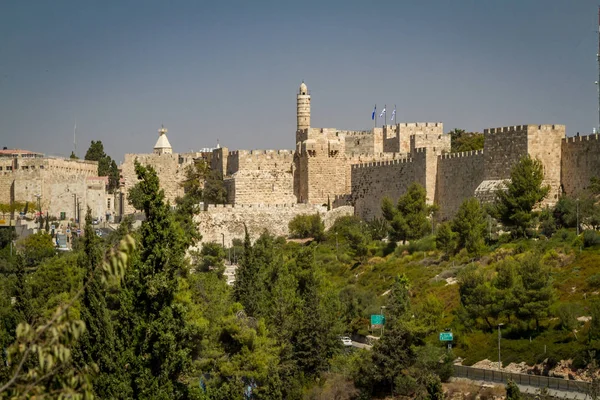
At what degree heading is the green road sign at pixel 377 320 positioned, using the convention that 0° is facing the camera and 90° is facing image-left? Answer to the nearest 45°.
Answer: approximately 0°

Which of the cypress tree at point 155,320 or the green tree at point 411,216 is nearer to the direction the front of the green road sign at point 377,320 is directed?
the cypress tree

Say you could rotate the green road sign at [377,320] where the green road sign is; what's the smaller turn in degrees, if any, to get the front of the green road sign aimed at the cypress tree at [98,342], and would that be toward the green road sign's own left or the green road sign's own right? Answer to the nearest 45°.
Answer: approximately 45° to the green road sign's own right

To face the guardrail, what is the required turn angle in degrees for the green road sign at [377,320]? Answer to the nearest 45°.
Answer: approximately 45° to its left

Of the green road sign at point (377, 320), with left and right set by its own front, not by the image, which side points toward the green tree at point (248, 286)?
right

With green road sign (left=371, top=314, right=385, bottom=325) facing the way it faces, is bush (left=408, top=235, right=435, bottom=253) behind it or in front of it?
behind

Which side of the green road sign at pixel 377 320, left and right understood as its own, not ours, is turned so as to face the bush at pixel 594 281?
left
